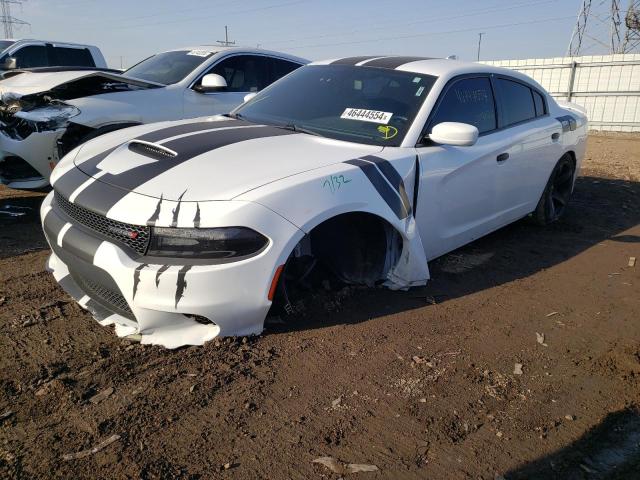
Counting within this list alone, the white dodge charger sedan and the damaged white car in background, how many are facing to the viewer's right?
0

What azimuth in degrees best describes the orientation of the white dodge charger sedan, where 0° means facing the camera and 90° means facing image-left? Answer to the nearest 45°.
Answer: approximately 45°

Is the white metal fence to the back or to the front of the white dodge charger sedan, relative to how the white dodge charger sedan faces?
to the back

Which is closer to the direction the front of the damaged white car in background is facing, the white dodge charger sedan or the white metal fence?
the white dodge charger sedan

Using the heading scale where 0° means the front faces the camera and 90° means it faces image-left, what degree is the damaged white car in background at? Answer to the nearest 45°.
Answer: approximately 45°

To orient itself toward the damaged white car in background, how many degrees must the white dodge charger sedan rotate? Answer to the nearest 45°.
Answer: approximately 90° to its right

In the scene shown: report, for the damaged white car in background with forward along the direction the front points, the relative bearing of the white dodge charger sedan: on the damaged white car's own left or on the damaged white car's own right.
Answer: on the damaged white car's own left

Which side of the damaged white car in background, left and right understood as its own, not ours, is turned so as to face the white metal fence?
back
